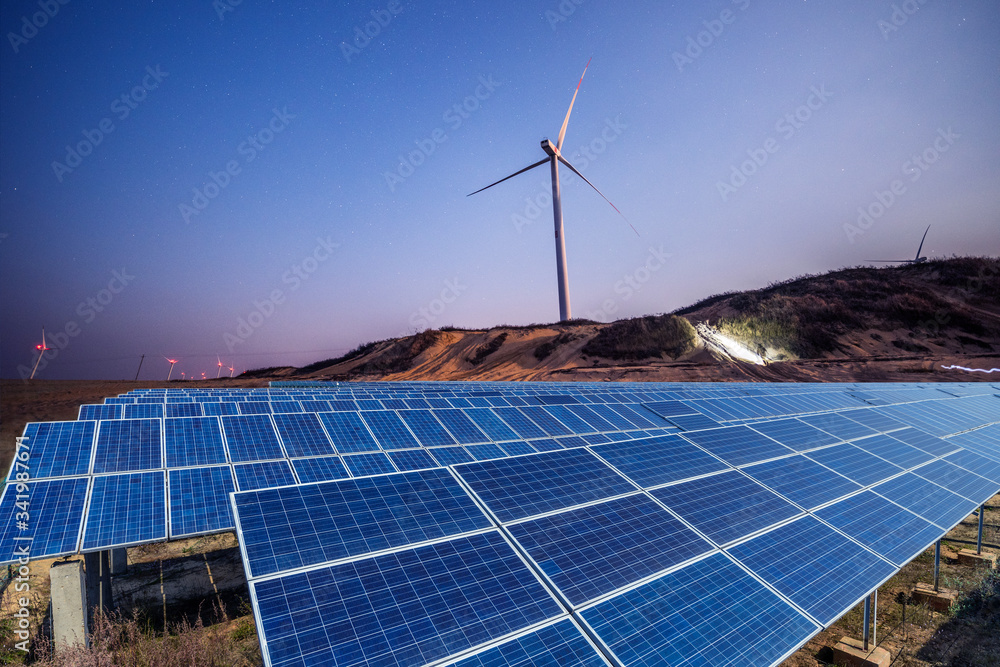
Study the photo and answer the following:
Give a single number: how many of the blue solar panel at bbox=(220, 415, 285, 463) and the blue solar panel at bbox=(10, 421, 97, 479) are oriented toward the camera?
2

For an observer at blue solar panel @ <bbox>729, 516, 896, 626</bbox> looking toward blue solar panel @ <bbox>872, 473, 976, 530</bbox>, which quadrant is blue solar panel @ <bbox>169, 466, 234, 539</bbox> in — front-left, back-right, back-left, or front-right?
back-left

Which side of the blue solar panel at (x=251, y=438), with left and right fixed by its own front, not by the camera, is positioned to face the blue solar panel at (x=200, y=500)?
front

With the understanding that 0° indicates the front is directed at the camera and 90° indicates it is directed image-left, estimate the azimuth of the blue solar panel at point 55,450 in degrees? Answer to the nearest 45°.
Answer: approximately 0°

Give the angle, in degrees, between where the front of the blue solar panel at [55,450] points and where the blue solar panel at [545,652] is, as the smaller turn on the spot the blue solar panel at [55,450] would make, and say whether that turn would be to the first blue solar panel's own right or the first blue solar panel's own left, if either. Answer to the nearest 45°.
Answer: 0° — it already faces it

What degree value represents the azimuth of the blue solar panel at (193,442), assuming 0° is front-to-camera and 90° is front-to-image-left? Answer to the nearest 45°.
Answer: approximately 0°

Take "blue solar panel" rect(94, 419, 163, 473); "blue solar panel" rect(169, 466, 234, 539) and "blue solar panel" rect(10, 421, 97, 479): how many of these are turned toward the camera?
3

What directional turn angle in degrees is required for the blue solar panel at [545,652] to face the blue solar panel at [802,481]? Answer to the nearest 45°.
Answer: approximately 90° to its left
